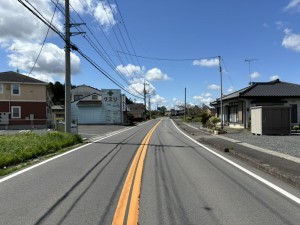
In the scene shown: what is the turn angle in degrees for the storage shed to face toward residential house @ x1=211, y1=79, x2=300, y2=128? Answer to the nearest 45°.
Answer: approximately 135° to its left
